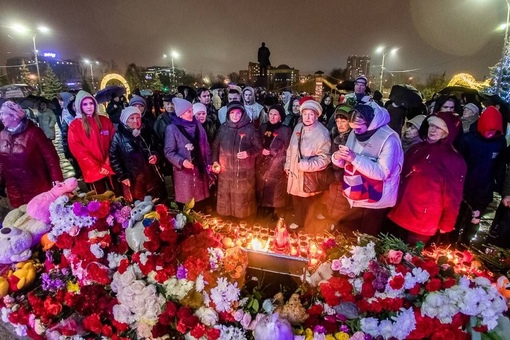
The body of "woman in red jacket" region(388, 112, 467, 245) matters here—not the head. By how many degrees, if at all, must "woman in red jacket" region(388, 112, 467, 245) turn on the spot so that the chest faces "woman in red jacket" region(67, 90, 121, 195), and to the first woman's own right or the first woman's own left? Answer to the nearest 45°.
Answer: approximately 45° to the first woman's own right

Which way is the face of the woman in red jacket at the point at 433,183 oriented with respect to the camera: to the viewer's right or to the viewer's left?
to the viewer's left

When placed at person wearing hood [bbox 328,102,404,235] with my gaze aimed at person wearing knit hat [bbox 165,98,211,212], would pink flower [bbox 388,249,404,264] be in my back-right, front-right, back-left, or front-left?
back-left

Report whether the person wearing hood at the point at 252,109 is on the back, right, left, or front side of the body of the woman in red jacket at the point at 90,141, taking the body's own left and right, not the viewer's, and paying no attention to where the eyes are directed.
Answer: left

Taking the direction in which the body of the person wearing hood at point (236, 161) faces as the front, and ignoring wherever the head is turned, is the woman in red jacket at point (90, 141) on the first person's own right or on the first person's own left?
on the first person's own right

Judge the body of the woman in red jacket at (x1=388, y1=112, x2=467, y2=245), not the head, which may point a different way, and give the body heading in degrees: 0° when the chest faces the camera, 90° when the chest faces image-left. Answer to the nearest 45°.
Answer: approximately 45°

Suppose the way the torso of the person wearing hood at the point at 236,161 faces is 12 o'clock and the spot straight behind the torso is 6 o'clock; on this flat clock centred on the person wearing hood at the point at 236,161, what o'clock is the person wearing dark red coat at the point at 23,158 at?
the person wearing dark red coat at the point at 23,158 is roughly at 3 o'clock from the person wearing hood at the point at 236,161.

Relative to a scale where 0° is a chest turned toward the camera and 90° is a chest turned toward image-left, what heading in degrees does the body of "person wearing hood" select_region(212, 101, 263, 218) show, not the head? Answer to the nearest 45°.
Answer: approximately 0°

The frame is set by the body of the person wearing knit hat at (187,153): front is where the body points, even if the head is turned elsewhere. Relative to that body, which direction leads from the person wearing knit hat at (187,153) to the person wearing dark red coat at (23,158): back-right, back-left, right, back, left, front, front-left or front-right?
back-right
